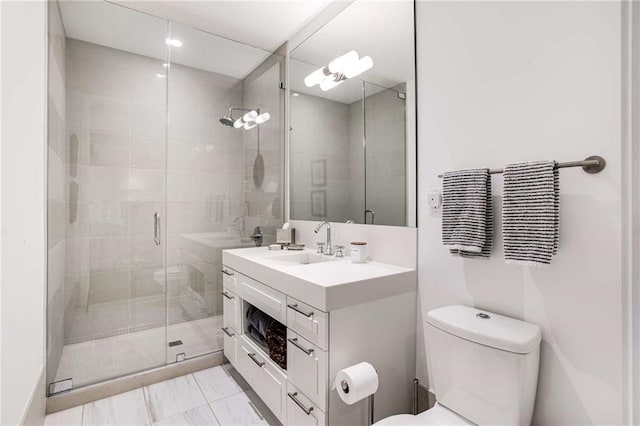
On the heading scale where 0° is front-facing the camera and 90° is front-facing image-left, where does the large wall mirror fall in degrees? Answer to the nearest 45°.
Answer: approximately 45°

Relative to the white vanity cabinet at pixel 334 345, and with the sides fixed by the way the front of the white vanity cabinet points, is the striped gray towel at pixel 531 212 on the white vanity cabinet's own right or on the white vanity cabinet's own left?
on the white vanity cabinet's own left

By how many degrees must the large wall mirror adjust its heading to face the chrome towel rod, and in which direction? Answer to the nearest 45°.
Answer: approximately 90° to its left

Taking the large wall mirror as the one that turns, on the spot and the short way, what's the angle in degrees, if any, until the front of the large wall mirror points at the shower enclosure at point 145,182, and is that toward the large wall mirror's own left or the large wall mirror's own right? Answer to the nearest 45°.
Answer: approximately 45° to the large wall mirror's own right

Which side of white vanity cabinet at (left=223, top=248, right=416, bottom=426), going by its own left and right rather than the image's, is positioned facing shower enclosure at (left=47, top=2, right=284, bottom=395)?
right

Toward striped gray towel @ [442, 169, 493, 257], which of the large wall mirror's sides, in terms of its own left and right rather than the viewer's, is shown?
left

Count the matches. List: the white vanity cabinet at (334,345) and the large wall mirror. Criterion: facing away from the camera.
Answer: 0

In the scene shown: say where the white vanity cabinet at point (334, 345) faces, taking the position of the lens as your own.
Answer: facing the viewer and to the left of the viewer

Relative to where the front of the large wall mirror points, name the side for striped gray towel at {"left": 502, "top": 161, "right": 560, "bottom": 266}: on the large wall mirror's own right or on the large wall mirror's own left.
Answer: on the large wall mirror's own left
